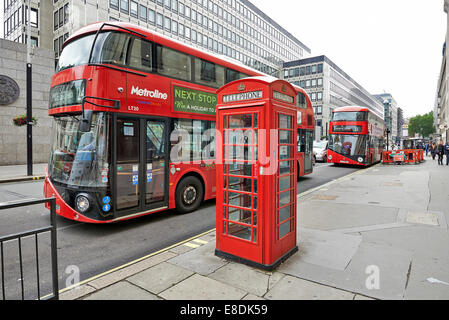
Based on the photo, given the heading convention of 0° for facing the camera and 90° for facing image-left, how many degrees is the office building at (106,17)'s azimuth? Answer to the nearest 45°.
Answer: approximately 315°

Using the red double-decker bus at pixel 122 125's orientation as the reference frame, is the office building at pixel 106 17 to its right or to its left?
on its right

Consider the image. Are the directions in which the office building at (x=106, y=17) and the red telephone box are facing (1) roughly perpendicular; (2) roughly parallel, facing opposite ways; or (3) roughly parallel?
roughly perpendicular

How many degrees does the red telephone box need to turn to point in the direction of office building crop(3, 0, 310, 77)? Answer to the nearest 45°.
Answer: approximately 90° to its right

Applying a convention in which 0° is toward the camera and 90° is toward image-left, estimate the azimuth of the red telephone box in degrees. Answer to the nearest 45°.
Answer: approximately 45°

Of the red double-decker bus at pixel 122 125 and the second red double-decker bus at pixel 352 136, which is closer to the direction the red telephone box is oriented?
the red double-decker bus

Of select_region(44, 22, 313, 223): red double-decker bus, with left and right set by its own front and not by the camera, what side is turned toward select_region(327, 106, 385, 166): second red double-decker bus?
back

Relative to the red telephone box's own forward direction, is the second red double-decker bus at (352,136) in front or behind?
behind

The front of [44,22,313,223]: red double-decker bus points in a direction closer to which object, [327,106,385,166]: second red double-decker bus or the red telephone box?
the red telephone box

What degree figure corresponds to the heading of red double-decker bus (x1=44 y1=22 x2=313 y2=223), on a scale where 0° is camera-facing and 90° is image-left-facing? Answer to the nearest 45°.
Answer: approximately 45°

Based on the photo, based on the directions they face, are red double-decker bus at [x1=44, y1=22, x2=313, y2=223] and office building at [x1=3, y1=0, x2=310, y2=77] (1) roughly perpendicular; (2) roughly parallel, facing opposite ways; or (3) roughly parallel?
roughly perpendicular
